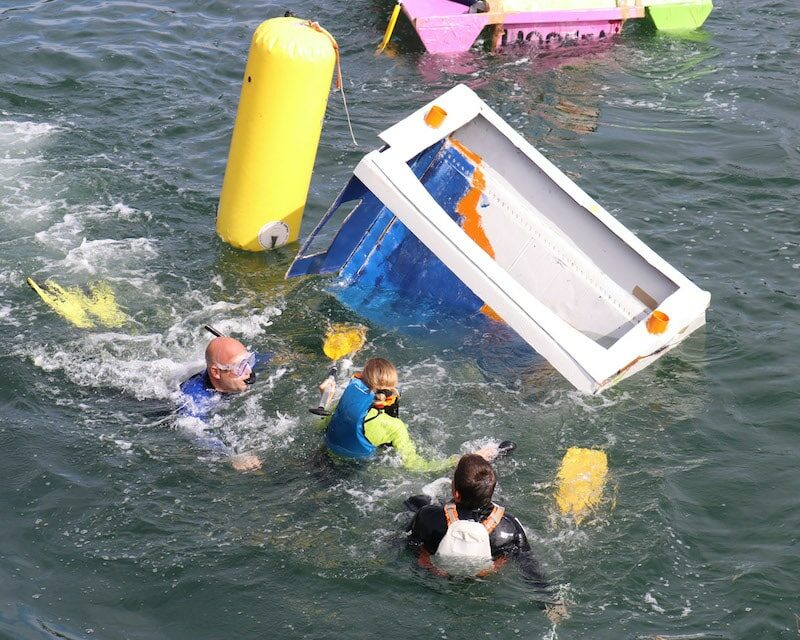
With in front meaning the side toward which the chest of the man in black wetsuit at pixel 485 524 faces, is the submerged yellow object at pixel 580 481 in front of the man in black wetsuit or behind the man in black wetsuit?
in front

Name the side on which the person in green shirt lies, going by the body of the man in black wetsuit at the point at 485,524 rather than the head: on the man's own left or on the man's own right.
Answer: on the man's own left

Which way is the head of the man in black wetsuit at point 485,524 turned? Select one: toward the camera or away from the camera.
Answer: away from the camera

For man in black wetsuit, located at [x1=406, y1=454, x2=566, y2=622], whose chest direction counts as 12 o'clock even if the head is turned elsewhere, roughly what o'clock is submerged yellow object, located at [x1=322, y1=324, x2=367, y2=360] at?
The submerged yellow object is roughly at 11 o'clock from the man in black wetsuit.

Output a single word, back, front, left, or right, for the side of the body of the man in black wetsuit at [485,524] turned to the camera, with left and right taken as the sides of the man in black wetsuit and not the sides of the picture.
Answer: back

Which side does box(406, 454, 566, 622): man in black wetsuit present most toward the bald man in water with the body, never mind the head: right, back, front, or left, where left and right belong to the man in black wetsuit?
left

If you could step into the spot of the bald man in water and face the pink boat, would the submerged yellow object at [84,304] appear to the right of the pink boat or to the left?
left

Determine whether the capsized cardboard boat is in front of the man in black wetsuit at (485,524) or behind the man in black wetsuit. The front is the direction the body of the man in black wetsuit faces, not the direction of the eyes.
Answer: in front

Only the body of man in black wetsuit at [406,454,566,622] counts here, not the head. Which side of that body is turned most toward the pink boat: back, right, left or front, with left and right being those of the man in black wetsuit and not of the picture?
front
